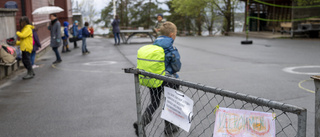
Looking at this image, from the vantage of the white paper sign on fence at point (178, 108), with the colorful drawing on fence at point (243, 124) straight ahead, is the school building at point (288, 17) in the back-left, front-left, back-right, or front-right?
back-left

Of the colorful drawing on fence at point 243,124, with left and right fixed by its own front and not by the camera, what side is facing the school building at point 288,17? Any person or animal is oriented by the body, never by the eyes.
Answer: back

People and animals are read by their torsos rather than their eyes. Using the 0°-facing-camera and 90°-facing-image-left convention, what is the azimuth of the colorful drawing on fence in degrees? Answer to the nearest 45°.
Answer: approximately 0°

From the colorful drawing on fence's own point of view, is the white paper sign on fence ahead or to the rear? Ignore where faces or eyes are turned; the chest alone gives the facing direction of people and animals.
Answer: to the rear
